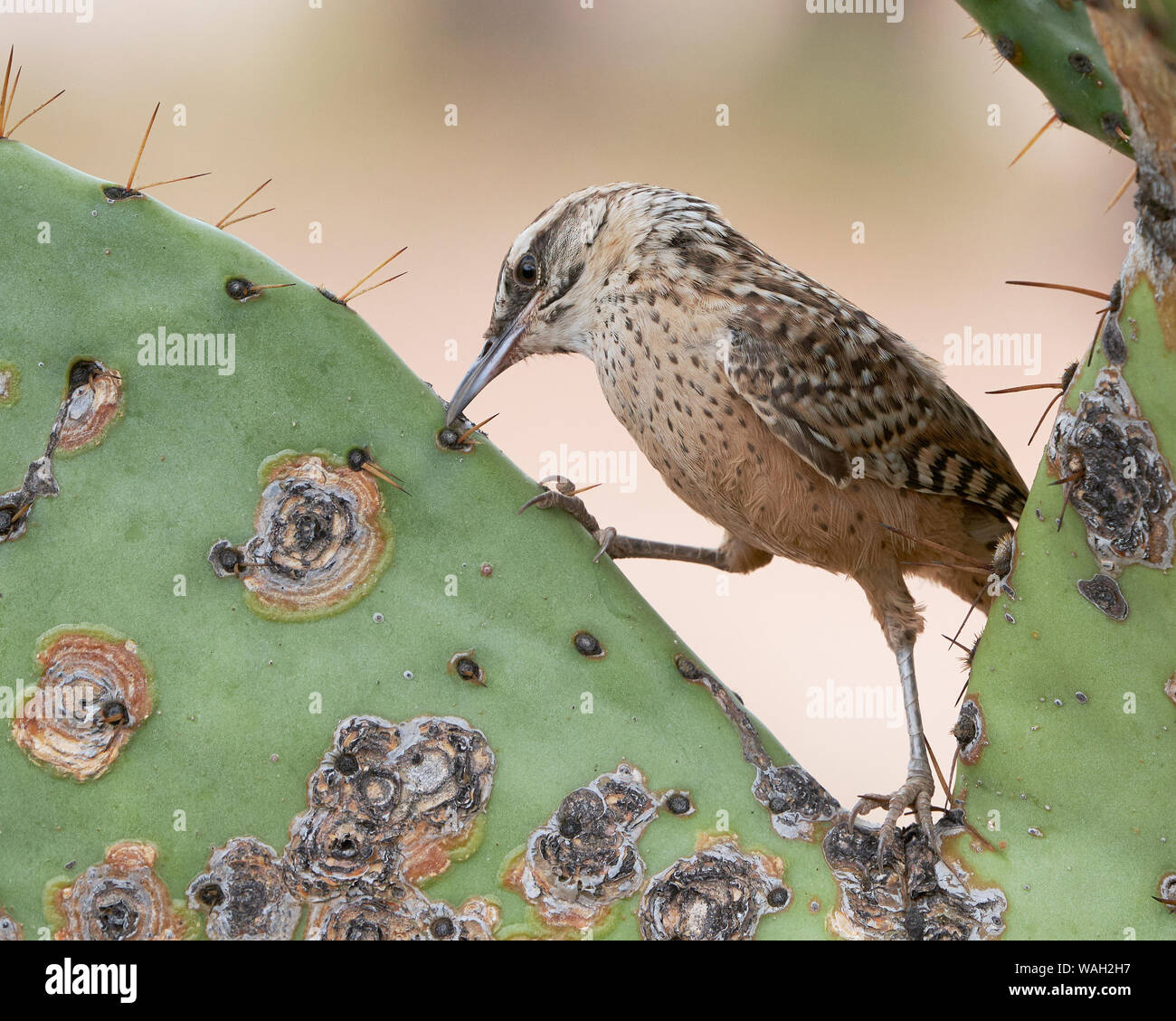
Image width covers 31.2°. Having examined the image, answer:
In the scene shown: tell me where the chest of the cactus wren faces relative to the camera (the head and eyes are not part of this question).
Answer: to the viewer's left
